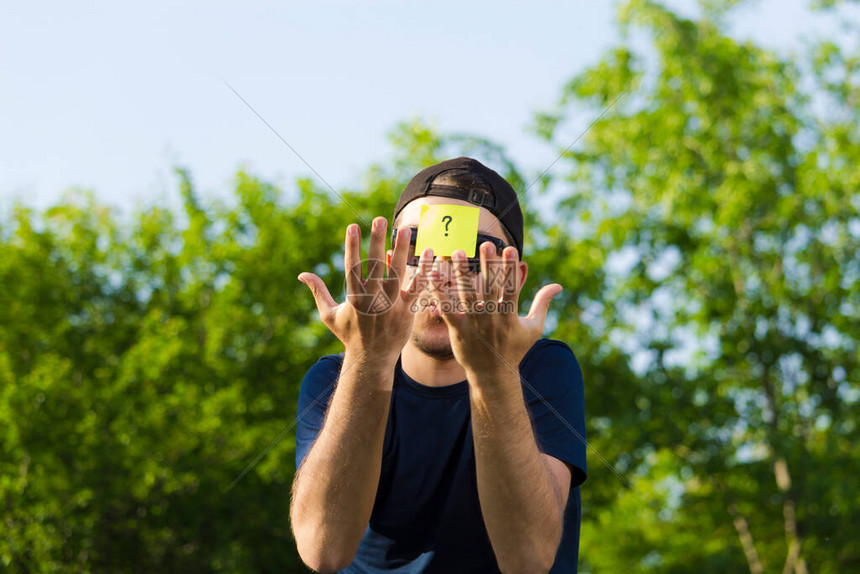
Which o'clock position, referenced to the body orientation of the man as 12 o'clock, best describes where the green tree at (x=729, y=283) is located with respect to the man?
The green tree is roughly at 7 o'clock from the man.

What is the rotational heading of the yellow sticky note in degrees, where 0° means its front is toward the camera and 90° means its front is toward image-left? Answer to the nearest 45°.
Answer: approximately 0°

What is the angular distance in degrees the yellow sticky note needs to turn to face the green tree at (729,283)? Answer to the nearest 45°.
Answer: approximately 135° to its left
